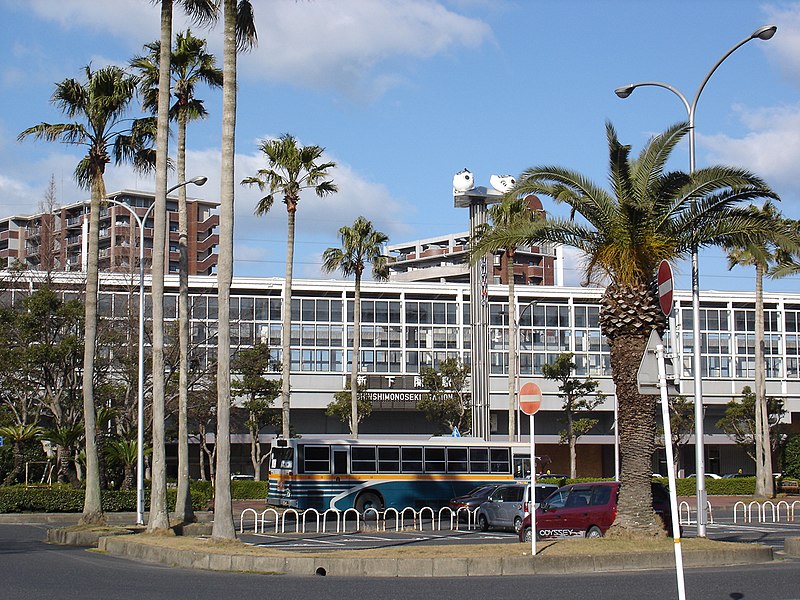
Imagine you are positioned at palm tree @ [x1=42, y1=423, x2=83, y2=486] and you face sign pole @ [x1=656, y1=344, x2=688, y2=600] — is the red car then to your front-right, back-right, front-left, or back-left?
front-left

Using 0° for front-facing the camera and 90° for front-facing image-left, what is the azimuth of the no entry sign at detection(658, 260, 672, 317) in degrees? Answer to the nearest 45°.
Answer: approximately 90°

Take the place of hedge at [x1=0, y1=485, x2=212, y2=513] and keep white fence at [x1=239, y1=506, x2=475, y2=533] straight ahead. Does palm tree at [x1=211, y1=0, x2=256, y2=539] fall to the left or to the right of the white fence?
right

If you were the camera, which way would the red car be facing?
facing to the left of the viewer

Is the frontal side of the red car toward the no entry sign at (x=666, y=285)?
no
